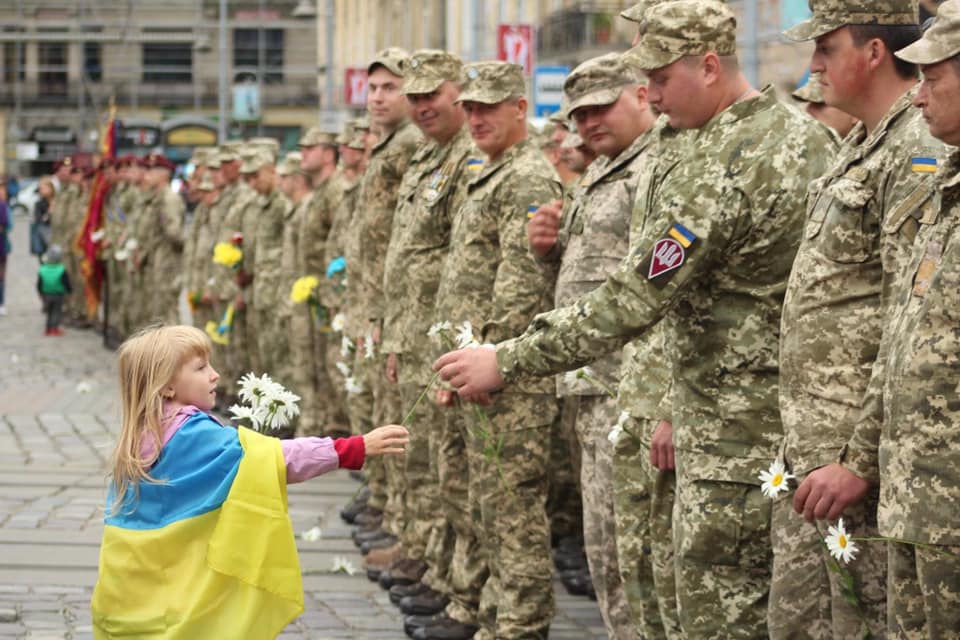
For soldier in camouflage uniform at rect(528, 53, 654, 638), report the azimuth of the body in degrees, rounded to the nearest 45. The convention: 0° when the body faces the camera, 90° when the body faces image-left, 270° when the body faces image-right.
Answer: approximately 45°

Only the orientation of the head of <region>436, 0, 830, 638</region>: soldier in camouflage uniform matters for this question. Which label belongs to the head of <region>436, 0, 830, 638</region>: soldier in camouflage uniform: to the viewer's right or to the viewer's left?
to the viewer's left

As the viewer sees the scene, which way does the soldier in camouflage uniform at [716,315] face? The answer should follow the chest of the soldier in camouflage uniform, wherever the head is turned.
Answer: to the viewer's left

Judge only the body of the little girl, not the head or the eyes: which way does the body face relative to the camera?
to the viewer's right

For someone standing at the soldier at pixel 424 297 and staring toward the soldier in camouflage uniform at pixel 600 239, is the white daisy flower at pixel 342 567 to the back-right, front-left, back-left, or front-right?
back-right

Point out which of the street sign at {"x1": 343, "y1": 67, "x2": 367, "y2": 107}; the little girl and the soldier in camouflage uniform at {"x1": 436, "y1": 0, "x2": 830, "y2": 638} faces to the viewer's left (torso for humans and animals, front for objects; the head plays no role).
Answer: the soldier in camouflage uniform

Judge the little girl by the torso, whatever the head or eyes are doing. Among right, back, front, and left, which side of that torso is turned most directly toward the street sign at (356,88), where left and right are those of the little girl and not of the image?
left
